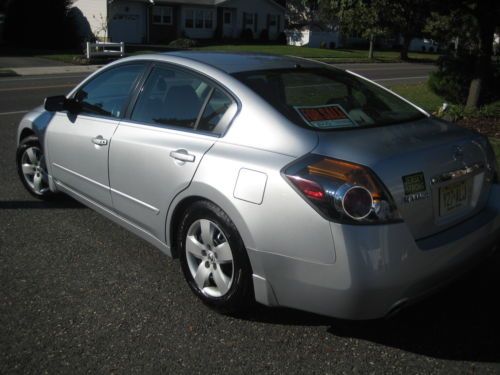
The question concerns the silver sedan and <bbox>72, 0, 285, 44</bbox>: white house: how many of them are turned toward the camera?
1

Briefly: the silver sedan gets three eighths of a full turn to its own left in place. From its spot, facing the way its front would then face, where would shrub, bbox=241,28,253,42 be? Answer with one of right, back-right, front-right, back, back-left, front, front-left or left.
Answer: back

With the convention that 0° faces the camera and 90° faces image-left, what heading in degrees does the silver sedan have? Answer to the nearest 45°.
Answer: approximately 135°

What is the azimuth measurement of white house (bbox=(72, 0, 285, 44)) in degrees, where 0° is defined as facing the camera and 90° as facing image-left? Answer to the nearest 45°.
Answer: approximately 0°

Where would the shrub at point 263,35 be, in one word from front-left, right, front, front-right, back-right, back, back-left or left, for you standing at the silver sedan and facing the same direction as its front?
front-right

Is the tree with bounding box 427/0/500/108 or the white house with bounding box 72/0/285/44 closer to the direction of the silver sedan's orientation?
the white house

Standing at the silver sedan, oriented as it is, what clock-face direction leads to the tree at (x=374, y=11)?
The tree is roughly at 2 o'clock from the silver sedan.

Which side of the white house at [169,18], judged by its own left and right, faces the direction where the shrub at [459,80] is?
front

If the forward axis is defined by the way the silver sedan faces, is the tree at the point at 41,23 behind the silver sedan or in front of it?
in front

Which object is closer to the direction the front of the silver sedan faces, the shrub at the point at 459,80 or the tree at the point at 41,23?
the tree

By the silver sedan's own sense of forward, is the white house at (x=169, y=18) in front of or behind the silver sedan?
in front

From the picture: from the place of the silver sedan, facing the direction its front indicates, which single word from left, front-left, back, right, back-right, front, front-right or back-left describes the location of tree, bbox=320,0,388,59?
front-right
